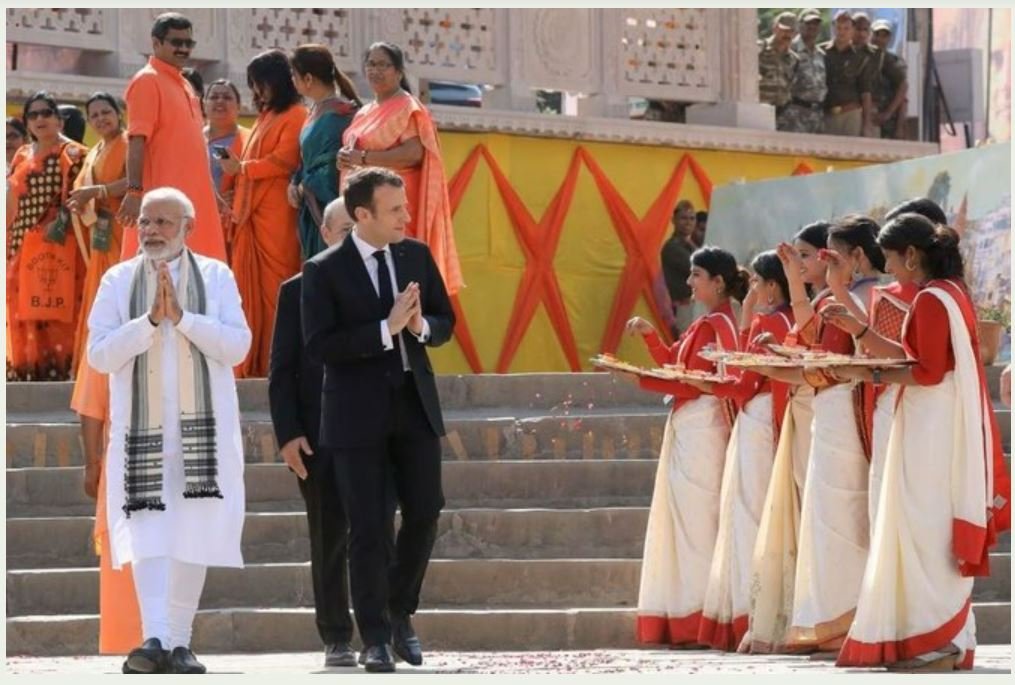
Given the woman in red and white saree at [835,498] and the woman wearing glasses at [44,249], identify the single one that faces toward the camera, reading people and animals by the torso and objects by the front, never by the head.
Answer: the woman wearing glasses

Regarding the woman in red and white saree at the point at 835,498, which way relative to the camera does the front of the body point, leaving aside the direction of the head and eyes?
to the viewer's left

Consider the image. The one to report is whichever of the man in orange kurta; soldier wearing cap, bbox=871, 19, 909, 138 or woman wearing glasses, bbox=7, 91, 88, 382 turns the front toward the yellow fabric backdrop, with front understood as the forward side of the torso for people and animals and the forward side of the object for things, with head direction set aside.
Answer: the soldier wearing cap

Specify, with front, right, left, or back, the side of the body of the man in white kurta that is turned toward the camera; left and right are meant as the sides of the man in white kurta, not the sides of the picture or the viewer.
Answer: front

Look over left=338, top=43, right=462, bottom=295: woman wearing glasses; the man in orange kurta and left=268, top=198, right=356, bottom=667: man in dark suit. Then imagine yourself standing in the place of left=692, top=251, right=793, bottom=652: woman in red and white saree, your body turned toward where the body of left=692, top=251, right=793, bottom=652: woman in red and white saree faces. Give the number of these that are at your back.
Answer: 0

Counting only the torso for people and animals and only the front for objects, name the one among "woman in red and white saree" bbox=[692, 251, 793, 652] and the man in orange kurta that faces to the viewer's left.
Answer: the woman in red and white saree

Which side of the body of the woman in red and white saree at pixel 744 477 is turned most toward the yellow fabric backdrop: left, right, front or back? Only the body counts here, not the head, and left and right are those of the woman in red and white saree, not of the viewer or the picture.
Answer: right

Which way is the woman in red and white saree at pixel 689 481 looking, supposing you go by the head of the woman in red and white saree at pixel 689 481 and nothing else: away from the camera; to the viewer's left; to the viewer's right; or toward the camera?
to the viewer's left

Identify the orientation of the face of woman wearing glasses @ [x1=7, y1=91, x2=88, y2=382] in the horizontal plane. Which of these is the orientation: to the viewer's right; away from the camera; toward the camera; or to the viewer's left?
toward the camera

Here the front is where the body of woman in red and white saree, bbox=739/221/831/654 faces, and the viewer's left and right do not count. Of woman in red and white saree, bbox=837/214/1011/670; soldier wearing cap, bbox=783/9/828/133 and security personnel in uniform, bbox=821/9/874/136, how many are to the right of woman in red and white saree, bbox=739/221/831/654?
2

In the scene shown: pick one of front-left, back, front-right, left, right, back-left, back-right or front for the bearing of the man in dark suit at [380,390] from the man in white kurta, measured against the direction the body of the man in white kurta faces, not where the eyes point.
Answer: left

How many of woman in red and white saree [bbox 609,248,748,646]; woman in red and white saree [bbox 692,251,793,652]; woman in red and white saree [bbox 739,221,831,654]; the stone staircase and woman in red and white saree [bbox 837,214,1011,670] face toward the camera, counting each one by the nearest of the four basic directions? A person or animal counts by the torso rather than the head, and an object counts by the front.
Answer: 1

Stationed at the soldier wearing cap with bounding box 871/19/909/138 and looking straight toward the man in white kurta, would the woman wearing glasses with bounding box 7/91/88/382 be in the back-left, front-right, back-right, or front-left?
front-right

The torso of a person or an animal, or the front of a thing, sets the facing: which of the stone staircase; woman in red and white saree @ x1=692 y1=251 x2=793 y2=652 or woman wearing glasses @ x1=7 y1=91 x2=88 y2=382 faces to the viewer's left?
the woman in red and white saree

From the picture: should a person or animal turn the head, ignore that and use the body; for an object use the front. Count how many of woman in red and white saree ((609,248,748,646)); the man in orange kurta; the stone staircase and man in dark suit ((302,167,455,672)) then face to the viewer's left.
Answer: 1

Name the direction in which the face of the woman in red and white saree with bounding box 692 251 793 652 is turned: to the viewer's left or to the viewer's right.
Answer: to the viewer's left

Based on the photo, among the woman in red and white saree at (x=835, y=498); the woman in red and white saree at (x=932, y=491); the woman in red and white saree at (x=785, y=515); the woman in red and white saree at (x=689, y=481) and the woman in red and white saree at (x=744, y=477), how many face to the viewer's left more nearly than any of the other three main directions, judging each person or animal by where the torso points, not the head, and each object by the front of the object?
5

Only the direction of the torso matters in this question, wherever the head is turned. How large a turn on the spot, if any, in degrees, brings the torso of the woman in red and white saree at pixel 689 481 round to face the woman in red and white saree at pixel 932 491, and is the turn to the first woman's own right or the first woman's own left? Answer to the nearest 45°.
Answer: approximately 135° to the first woman's own left

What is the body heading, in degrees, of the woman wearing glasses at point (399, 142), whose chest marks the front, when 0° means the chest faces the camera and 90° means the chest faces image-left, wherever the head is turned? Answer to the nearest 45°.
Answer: approximately 45°

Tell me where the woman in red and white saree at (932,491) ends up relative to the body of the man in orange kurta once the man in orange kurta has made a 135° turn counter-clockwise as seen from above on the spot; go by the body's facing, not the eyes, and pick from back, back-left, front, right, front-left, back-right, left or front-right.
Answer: back-right
